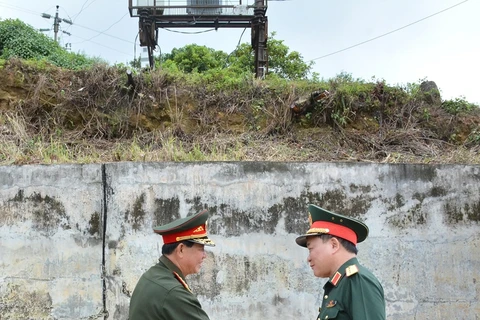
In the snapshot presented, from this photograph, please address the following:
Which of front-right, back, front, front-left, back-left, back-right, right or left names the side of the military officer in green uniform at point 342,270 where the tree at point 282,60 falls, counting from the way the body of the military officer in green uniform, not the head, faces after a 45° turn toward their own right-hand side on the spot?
front-right

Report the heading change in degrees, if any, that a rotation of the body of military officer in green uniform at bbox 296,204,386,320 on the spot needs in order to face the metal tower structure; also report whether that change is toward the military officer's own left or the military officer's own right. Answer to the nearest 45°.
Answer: approximately 90° to the military officer's own right

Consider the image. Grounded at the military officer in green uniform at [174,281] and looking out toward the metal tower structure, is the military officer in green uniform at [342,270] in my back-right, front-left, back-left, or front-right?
back-right

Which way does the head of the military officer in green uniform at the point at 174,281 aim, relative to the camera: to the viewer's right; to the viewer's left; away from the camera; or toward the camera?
to the viewer's right

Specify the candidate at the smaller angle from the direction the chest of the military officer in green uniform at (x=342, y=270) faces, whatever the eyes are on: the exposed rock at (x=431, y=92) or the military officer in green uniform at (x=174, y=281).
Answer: the military officer in green uniform

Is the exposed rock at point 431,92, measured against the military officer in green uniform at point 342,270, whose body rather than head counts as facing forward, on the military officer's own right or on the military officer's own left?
on the military officer's own right

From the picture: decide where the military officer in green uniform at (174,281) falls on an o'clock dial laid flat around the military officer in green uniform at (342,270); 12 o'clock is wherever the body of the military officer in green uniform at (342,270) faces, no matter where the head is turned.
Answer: the military officer in green uniform at (174,281) is roughly at 12 o'clock from the military officer in green uniform at (342,270).

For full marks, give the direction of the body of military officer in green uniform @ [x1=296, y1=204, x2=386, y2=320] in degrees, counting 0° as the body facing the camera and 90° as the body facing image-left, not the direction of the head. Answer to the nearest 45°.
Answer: approximately 90°
